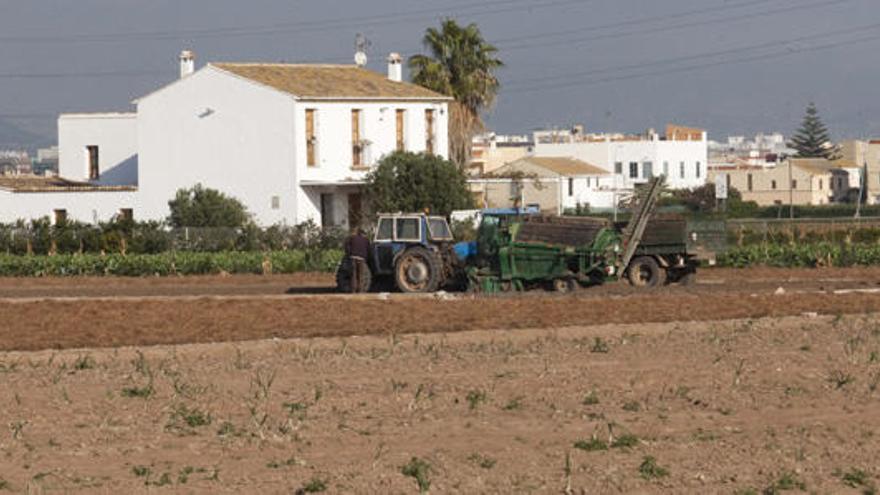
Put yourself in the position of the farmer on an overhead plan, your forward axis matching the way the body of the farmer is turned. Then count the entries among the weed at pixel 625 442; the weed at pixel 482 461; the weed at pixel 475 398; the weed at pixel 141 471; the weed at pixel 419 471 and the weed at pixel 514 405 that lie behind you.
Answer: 6

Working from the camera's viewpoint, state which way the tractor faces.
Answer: facing away from the viewer and to the left of the viewer

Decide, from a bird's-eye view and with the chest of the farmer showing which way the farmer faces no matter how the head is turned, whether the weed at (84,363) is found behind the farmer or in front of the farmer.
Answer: behind

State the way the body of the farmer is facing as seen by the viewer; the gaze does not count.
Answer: away from the camera

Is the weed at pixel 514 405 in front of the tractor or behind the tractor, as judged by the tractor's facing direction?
behind

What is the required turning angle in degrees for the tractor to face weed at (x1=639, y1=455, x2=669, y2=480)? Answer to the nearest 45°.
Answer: approximately 135° to its left

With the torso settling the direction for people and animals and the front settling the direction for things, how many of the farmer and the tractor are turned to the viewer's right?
0

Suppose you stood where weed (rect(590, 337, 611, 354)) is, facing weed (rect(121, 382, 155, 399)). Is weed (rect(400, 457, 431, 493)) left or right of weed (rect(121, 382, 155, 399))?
left

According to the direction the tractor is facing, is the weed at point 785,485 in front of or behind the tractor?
behind

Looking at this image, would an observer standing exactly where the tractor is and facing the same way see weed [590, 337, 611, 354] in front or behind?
behind

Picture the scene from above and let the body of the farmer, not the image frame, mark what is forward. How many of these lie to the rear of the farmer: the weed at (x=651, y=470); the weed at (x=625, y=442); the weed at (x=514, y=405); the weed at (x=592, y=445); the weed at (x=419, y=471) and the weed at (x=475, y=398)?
6

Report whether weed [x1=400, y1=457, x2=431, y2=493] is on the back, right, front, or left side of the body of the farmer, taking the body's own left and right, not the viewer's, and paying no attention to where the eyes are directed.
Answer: back

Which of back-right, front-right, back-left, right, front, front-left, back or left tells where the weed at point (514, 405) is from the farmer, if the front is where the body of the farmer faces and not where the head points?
back

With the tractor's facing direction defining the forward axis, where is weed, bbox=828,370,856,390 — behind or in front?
behind

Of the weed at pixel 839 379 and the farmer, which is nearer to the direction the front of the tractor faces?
the farmer

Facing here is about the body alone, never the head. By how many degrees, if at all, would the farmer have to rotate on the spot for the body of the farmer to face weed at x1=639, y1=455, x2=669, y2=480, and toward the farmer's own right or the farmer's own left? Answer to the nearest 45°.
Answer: approximately 180°
